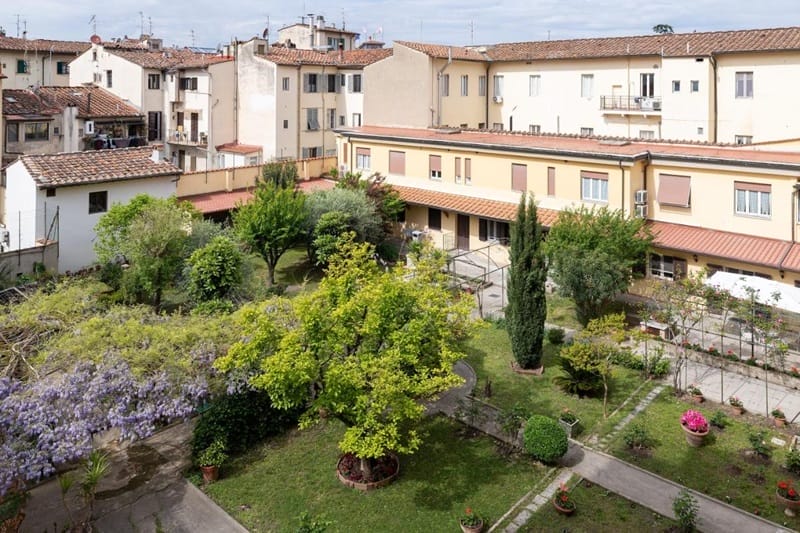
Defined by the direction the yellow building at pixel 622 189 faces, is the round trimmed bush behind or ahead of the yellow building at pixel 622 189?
ahead

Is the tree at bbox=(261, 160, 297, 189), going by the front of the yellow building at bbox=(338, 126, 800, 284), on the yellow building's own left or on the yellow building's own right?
on the yellow building's own right

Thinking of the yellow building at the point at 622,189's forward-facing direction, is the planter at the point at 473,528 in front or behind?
in front

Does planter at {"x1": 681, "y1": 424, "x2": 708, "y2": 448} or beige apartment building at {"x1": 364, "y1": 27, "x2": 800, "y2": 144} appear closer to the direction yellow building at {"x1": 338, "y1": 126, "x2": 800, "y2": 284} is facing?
the planter

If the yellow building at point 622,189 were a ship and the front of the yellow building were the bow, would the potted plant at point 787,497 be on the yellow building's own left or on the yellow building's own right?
on the yellow building's own left

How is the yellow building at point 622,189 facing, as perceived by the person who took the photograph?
facing the viewer and to the left of the viewer

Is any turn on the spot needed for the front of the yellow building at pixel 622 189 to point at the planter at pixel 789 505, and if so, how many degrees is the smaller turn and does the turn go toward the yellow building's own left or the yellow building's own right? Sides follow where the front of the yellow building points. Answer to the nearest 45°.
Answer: approximately 45° to the yellow building's own left

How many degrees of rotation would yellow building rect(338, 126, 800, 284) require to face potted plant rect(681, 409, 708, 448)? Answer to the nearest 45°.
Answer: approximately 45° to its left

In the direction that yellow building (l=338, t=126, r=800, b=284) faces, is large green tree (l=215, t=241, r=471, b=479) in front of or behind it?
in front
